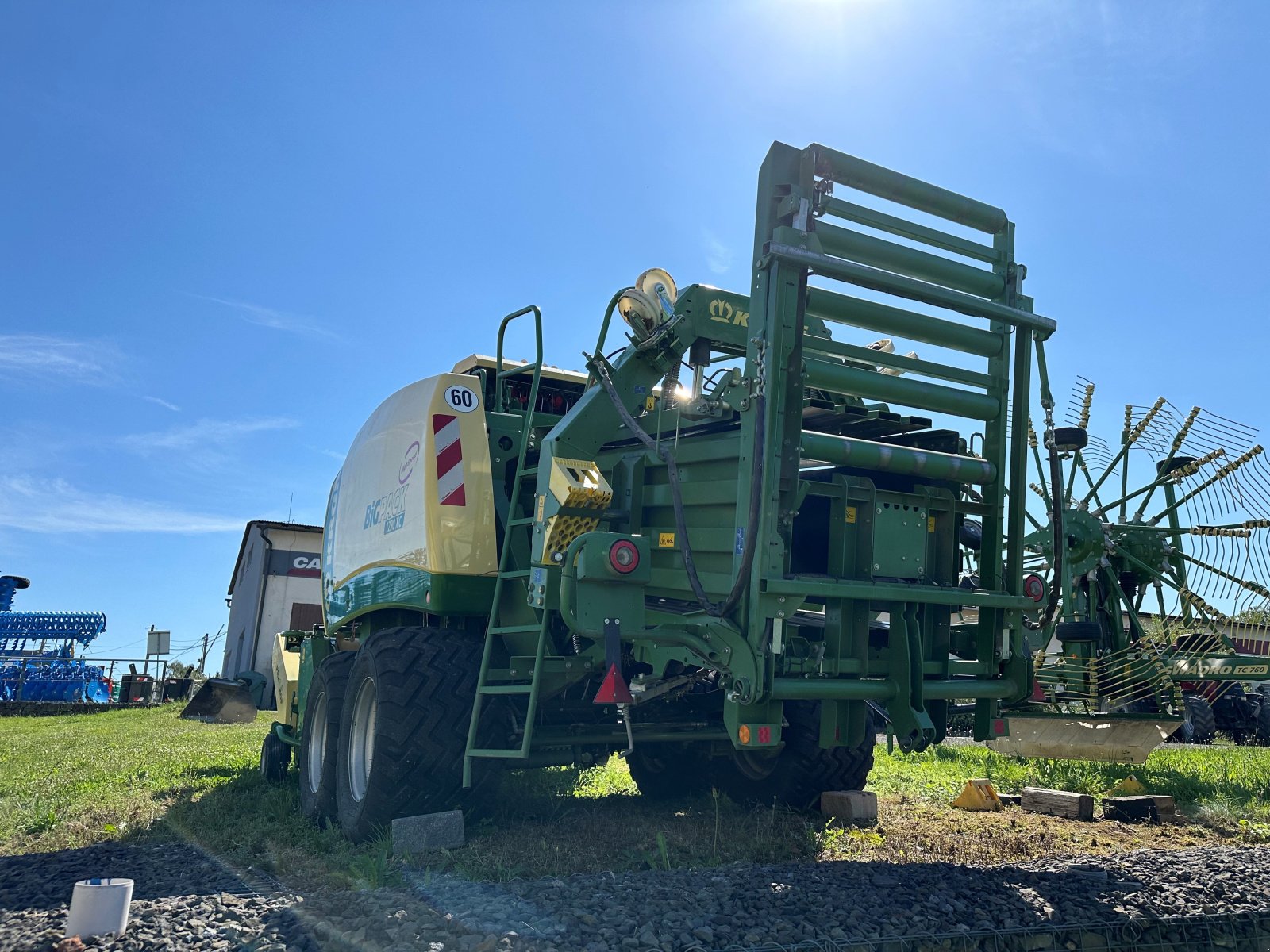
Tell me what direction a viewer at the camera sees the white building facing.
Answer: facing the viewer and to the right of the viewer

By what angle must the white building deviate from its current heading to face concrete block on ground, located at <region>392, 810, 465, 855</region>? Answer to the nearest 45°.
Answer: approximately 45° to its right

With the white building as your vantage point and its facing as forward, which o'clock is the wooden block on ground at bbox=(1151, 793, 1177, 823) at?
The wooden block on ground is roughly at 1 o'clock from the white building.

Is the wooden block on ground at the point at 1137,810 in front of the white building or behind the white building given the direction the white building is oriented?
in front

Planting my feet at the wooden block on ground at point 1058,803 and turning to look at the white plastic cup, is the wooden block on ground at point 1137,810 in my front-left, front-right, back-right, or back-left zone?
back-left

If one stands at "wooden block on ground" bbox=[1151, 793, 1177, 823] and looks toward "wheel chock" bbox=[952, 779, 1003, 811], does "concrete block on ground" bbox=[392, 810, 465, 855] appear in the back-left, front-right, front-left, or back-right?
front-left

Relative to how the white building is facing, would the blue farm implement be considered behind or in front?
behind

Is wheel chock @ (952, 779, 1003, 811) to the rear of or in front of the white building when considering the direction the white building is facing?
in front
